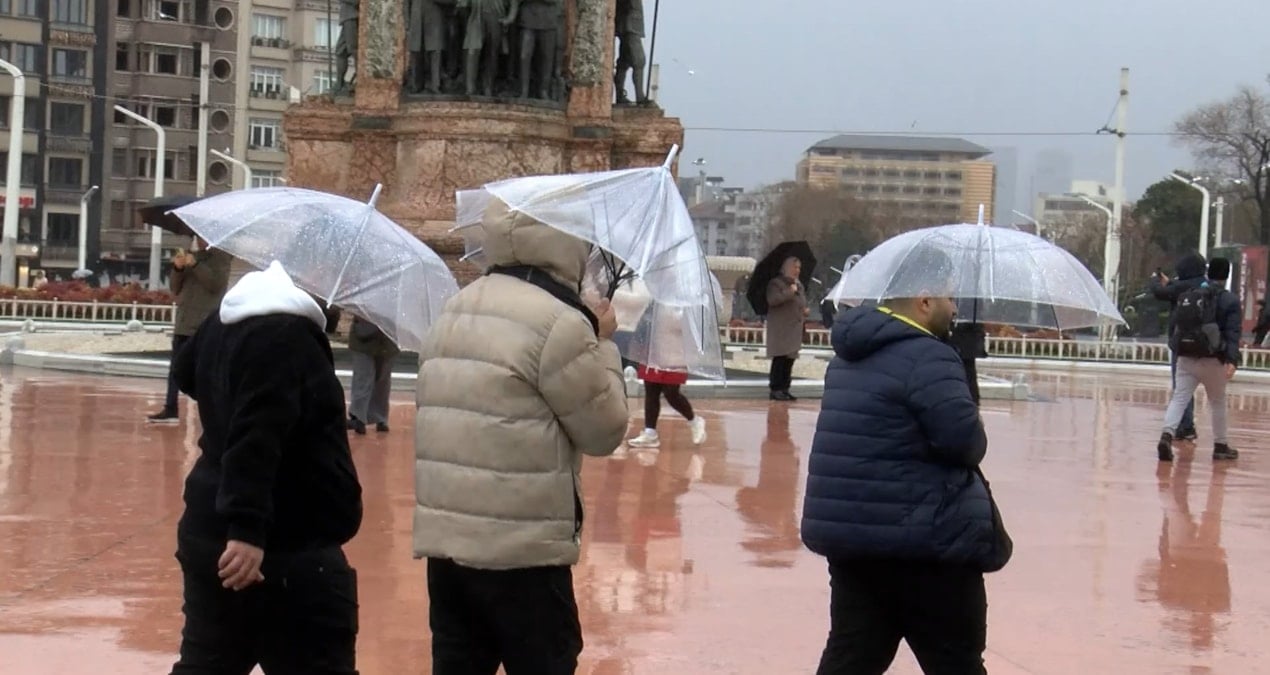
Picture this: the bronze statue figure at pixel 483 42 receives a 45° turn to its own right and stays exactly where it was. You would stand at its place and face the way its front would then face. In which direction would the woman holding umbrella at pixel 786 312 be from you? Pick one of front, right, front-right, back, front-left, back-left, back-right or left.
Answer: left

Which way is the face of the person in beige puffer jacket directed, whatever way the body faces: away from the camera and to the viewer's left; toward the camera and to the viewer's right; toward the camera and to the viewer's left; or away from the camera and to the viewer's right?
away from the camera and to the viewer's right

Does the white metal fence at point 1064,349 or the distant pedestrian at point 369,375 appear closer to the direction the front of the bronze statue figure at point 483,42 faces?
the distant pedestrian

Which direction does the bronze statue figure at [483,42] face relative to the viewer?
toward the camera

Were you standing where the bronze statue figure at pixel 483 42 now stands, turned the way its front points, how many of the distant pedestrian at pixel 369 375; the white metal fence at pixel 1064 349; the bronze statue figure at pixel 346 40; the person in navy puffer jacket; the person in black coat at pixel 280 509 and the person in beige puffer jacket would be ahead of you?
4

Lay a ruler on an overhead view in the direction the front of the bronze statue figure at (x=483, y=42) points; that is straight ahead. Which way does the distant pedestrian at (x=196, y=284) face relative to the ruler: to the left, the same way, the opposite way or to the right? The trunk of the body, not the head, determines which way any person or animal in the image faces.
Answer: to the right

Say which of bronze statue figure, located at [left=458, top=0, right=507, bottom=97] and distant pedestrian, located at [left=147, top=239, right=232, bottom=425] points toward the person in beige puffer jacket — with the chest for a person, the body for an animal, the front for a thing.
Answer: the bronze statue figure

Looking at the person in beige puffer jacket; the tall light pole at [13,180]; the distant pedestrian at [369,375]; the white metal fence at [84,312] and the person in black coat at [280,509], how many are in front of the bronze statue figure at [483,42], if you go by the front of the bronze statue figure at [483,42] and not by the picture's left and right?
3

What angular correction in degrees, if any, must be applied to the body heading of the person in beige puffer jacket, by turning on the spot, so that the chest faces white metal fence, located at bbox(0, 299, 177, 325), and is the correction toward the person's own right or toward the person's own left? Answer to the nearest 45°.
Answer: approximately 45° to the person's own left

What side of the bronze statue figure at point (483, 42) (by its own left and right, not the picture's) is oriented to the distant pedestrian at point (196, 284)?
front

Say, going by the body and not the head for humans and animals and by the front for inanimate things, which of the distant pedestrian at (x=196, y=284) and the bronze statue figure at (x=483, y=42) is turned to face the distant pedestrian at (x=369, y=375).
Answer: the bronze statue figure

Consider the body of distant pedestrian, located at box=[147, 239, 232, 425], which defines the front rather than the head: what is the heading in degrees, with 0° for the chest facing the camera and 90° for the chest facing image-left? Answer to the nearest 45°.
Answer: approximately 90°
